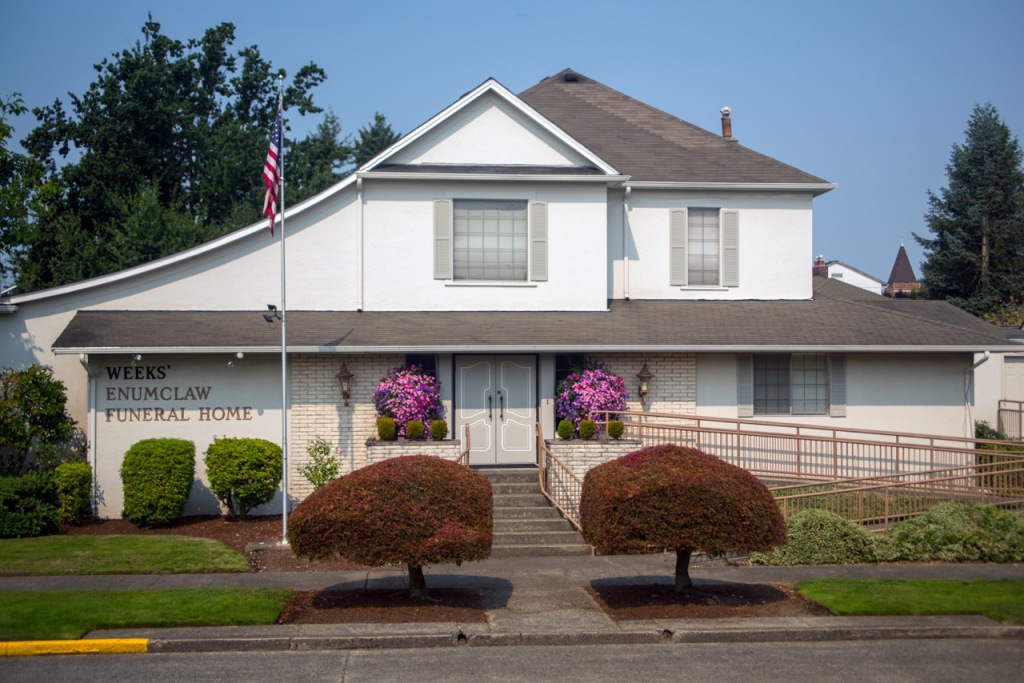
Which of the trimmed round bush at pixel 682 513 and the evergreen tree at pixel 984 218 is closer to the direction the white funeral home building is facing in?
the trimmed round bush

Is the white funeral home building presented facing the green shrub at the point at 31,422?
no

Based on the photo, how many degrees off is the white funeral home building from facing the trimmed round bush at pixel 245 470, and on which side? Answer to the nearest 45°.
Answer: approximately 45° to its right

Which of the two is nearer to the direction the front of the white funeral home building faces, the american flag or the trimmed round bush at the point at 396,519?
the trimmed round bush

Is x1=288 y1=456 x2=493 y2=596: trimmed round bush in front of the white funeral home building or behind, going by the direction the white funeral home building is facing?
in front

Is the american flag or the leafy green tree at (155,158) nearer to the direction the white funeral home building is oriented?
the american flag

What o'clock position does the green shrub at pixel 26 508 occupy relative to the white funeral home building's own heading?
The green shrub is roughly at 2 o'clock from the white funeral home building.

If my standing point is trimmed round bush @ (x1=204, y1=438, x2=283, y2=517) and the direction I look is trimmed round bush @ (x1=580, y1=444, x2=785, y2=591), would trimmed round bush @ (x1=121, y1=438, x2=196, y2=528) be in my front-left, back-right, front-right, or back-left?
back-right

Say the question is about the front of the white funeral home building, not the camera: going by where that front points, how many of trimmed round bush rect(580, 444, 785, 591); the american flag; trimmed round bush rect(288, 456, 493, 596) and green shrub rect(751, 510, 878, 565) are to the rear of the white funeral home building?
0

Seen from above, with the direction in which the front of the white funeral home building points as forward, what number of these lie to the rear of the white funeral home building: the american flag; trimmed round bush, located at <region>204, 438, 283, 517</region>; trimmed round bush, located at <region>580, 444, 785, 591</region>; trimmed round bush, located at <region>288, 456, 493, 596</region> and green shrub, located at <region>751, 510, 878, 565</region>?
0

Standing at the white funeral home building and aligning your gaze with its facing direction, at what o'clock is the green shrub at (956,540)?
The green shrub is roughly at 10 o'clock from the white funeral home building.

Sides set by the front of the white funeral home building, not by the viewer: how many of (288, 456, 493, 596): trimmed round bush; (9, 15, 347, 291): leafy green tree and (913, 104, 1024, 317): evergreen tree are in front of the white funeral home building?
1

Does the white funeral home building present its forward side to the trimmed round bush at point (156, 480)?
no

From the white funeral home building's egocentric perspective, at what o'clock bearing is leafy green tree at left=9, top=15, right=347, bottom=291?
The leafy green tree is roughly at 5 o'clock from the white funeral home building.

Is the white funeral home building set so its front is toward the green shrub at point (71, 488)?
no

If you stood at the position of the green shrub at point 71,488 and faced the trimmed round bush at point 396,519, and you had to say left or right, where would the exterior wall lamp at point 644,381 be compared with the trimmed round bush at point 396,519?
left

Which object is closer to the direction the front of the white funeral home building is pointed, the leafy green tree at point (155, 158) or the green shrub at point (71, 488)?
the green shrub

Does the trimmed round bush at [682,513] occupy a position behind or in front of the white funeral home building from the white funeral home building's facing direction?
in front

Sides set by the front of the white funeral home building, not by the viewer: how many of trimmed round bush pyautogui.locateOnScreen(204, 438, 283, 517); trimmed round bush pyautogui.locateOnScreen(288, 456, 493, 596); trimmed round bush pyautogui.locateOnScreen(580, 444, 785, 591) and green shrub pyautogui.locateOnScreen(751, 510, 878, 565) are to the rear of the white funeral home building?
0

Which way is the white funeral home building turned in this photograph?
toward the camera
